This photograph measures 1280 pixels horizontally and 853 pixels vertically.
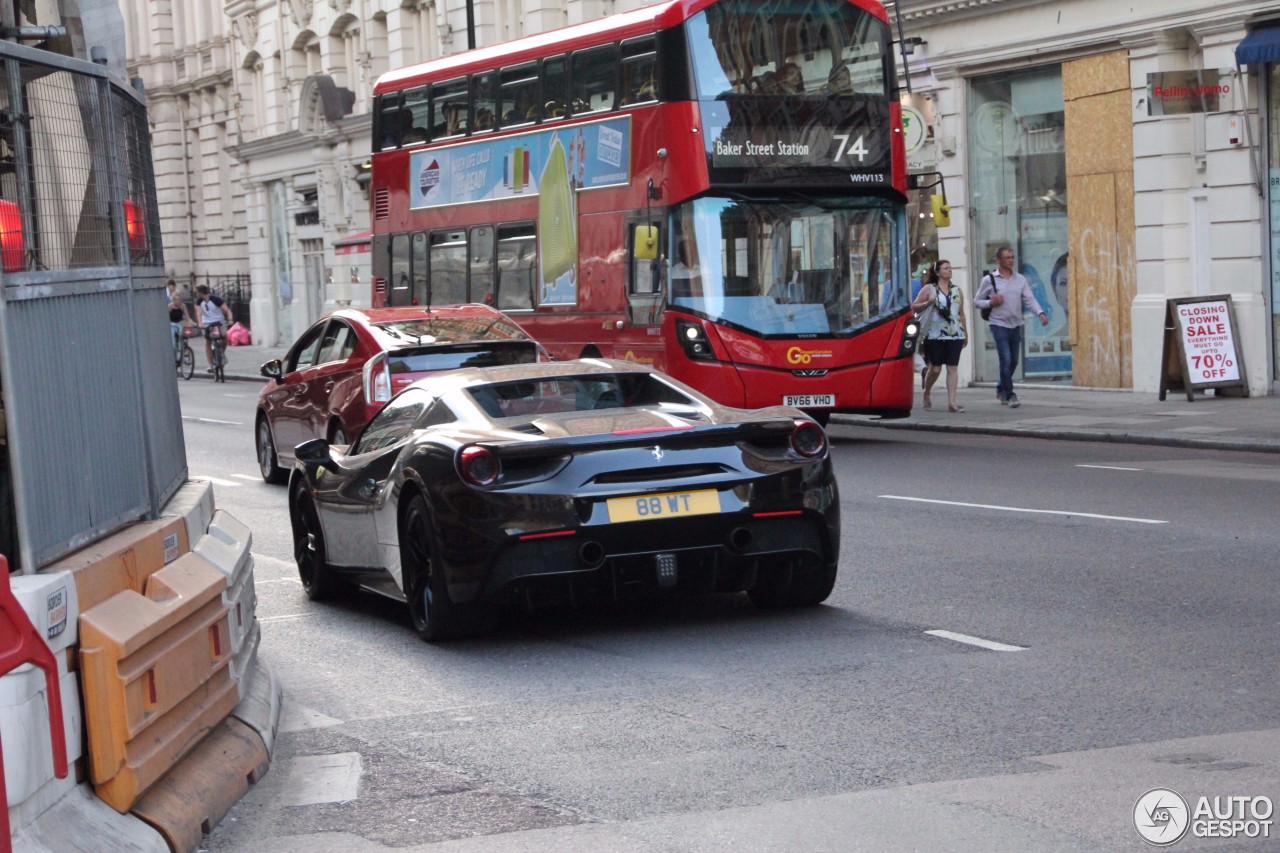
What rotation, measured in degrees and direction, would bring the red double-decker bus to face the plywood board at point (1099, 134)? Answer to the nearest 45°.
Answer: approximately 90° to its left

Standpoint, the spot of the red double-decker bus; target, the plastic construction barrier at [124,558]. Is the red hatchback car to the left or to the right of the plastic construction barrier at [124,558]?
right

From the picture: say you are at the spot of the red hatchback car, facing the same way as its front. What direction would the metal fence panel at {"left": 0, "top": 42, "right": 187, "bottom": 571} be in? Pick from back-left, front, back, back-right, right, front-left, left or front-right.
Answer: back-left

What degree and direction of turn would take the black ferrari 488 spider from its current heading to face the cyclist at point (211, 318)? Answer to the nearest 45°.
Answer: approximately 45° to its right

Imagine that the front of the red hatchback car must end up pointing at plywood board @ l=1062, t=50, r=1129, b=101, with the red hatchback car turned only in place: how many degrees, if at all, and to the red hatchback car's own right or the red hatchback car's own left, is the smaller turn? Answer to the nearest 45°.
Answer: approximately 90° to the red hatchback car's own right

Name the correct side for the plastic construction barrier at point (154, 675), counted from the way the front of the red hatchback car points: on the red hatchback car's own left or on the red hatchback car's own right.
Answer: on the red hatchback car's own left

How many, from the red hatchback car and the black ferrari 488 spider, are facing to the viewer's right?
0

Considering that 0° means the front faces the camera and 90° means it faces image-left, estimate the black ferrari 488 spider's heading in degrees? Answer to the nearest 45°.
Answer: approximately 135°

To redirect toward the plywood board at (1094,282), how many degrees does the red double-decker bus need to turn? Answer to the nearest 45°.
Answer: approximately 90° to its left

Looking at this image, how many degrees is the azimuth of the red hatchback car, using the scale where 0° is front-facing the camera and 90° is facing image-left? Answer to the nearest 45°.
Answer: approximately 135°

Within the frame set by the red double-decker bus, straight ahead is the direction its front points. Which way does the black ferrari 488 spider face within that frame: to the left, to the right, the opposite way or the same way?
the opposite way

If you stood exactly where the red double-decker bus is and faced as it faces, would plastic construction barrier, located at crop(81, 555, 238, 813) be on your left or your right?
on your right
